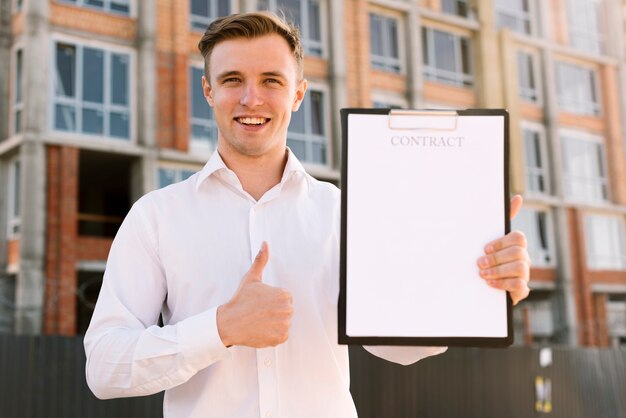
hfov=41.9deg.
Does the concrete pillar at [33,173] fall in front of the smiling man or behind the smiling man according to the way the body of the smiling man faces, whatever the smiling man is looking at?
behind

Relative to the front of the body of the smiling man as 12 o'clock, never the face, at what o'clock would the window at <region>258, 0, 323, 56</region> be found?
The window is roughly at 6 o'clock from the smiling man.

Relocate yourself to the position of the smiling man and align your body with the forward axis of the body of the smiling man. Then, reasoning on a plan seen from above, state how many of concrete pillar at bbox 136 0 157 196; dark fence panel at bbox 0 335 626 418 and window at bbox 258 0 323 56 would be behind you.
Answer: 3

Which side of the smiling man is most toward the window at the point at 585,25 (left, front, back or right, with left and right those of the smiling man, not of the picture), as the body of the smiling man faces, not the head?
back

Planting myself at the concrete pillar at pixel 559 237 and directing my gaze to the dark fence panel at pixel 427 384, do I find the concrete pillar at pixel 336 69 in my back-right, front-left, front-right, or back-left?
front-right

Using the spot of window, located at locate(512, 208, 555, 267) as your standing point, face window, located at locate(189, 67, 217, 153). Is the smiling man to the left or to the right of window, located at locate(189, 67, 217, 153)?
left

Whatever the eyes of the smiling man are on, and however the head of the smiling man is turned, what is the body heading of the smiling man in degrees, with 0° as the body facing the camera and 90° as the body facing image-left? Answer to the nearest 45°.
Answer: approximately 0°

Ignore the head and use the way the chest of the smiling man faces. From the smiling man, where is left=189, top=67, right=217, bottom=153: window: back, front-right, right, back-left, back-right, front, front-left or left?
back

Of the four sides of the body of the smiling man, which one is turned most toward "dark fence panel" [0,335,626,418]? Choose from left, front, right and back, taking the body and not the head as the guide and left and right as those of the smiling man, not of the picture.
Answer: back

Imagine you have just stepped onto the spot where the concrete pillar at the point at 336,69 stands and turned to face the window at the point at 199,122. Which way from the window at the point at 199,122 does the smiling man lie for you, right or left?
left

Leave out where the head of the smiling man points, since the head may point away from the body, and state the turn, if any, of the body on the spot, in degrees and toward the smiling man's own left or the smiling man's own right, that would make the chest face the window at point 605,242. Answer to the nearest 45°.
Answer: approximately 180°

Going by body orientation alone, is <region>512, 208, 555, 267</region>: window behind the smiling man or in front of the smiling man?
behind

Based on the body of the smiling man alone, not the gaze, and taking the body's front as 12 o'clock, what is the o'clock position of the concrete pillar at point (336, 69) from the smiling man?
The concrete pillar is roughly at 6 o'clock from the smiling man.
